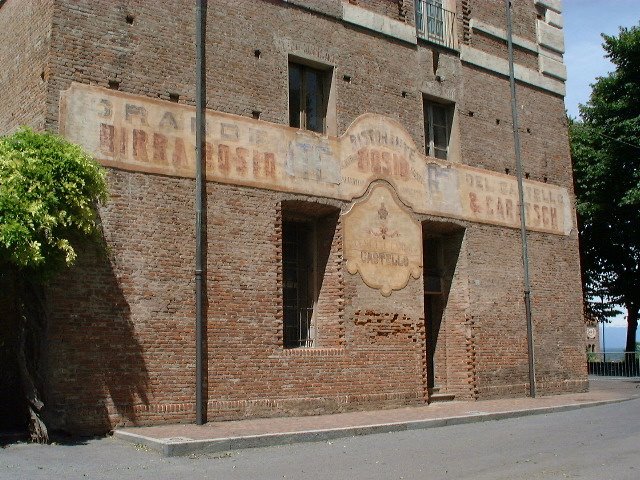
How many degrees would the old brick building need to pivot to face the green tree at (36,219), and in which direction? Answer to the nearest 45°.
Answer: approximately 90° to its right

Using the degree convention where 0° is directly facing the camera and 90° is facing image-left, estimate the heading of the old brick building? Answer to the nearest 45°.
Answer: approximately 315°

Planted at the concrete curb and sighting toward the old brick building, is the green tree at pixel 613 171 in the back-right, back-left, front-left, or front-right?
front-right

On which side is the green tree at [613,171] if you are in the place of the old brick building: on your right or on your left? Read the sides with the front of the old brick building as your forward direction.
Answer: on your left

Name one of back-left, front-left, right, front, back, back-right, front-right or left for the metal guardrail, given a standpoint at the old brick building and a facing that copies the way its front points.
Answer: left
